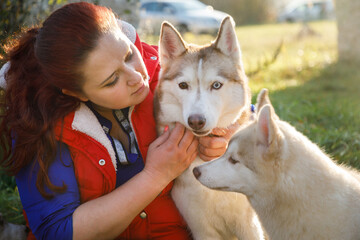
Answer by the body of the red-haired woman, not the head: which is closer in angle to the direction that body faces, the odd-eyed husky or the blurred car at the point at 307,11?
the odd-eyed husky

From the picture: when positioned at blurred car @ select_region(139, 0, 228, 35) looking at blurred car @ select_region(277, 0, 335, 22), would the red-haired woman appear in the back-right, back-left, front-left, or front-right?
back-right

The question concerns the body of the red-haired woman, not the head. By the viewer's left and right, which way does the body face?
facing the viewer and to the right of the viewer

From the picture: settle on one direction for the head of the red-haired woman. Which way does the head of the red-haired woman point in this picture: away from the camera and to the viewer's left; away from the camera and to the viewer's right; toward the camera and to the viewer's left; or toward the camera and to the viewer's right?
toward the camera and to the viewer's right

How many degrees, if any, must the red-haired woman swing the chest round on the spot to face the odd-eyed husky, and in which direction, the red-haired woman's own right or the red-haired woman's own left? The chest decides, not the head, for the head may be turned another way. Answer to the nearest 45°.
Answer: approximately 45° to the red-haired woman's own left

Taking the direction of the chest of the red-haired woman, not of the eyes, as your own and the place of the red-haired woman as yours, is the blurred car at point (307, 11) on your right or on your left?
on your left

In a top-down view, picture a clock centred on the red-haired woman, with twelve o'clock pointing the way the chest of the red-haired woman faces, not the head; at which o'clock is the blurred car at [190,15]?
The blurred car is roughly at 8 o'clock from the red-haired woman.
